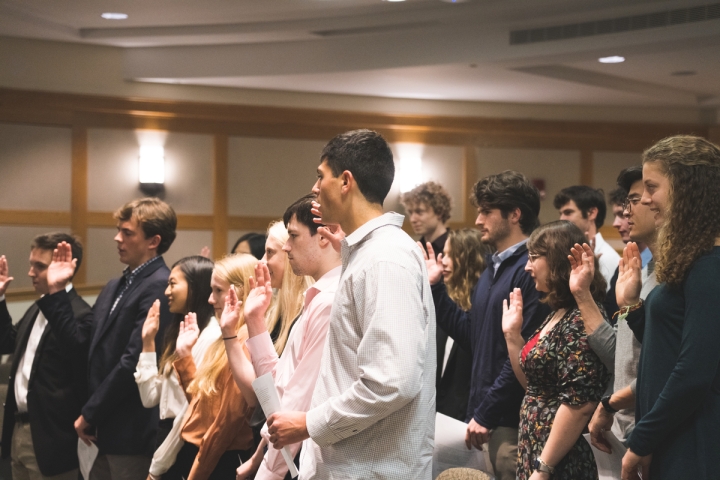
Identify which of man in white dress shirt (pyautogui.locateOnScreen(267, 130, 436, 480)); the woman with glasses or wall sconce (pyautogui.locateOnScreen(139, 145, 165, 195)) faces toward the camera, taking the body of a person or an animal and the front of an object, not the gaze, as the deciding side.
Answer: the wall sconce

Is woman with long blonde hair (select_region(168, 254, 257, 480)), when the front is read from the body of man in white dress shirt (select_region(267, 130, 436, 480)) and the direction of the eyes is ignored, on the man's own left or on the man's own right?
on the man's own right

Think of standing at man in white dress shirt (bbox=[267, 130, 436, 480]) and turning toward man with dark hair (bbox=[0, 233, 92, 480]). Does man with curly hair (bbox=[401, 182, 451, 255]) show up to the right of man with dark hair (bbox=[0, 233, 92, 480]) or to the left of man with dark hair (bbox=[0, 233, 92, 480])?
right

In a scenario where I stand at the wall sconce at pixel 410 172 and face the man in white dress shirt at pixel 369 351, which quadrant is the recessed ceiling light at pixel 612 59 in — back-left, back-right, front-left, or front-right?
front-left

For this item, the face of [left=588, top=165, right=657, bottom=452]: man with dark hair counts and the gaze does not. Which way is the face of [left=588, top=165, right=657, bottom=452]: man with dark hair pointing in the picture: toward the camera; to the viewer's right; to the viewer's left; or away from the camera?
to the viewer's left

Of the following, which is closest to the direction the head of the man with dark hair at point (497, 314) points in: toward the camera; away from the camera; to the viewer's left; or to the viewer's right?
to the viewer's left

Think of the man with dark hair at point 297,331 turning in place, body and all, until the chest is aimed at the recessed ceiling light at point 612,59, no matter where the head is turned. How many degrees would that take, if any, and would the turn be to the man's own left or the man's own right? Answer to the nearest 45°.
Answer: approximately 135° to the man's own right

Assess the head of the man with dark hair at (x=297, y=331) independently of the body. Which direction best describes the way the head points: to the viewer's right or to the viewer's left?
to the viewer's left

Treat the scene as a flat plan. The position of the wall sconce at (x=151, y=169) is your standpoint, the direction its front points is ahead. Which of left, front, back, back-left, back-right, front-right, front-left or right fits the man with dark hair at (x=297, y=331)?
front

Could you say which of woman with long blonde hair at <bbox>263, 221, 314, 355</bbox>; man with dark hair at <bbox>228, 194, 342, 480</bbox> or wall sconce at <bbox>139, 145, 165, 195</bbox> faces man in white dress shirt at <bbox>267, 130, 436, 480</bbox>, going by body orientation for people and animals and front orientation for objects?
the wall sconce

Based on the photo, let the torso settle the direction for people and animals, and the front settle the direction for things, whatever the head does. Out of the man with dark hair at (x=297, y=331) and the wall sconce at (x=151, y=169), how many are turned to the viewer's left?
1

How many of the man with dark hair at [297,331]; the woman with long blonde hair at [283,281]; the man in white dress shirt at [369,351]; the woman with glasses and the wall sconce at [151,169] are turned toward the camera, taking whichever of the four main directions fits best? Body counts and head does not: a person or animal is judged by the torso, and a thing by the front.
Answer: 1

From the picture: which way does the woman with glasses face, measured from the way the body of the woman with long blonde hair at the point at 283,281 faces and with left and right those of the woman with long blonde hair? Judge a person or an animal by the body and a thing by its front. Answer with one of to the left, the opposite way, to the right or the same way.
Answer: the same way

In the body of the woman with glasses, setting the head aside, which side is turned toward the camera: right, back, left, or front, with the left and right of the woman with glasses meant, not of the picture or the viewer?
left

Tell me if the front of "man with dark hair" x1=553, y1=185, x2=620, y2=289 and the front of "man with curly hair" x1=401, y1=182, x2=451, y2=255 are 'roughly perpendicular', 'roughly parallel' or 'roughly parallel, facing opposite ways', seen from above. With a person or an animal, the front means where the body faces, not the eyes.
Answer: roughly parallel

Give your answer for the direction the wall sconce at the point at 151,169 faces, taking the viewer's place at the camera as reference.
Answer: facing the viewer

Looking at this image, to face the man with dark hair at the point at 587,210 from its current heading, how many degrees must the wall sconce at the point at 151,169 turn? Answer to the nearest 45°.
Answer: approximately 45° to its left
